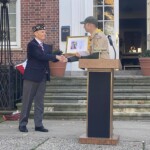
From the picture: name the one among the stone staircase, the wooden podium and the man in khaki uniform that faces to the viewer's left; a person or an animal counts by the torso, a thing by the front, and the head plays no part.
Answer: the man in khaki uniform

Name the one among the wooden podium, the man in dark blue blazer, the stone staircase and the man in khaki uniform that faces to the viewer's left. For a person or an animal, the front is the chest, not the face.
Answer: the man in khaki uniform

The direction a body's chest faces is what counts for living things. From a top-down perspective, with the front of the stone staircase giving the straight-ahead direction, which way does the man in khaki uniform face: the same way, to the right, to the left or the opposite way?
to the right

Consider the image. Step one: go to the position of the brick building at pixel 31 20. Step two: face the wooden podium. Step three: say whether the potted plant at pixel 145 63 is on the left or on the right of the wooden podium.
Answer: left

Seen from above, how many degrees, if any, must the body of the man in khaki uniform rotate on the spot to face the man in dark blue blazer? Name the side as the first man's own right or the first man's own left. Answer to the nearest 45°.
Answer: approximately 45° to the first man's own right

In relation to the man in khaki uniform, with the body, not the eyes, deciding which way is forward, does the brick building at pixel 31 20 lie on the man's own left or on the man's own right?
on the man's own right

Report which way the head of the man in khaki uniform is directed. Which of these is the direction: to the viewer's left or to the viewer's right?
to the viewer's left

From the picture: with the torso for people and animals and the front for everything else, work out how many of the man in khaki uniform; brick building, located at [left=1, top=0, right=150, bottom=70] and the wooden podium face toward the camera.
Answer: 2

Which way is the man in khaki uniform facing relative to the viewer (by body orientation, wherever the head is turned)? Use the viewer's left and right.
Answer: facing to the left of the viewer

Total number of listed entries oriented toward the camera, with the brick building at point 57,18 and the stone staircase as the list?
2

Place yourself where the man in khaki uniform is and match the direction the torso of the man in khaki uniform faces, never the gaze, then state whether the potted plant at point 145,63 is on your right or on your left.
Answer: on your right

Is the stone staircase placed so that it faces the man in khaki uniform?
yes

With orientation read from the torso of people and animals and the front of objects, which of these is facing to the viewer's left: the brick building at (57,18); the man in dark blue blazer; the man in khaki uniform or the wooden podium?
the man in khaki uniform
